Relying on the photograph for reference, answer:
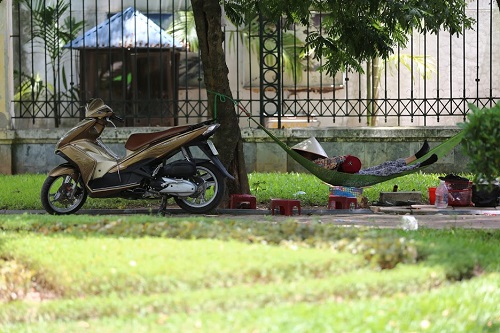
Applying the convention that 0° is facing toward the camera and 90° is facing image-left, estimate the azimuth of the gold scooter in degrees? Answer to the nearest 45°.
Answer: approximately 90°

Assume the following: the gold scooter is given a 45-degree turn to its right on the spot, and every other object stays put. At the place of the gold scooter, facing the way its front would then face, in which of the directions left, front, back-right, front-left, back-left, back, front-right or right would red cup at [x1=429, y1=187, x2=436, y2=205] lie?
back-right

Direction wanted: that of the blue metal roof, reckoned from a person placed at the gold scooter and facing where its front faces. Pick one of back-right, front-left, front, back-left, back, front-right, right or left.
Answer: right

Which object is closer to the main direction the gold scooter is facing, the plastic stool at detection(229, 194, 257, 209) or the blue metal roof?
the blue metal roof

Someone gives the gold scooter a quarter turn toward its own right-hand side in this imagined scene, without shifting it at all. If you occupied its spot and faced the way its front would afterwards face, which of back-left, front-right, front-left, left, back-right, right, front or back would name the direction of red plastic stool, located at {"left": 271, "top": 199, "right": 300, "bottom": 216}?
right

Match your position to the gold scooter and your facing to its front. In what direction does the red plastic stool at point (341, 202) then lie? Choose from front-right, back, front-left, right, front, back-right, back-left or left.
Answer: back

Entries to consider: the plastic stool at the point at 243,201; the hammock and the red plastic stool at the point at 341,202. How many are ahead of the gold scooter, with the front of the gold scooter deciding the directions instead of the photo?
0

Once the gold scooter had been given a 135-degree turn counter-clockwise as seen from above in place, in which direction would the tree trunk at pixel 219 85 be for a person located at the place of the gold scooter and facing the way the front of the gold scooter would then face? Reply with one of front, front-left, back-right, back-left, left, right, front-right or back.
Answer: left

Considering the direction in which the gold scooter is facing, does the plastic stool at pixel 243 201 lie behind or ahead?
behind

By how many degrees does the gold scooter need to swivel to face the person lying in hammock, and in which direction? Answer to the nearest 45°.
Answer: approximately 180°

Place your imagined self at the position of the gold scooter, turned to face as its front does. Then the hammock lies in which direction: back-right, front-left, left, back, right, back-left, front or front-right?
back

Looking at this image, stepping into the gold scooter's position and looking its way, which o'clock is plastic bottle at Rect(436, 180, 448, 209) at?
The plastic bottle is roughly at 6 o'clock from the gold scooter.
